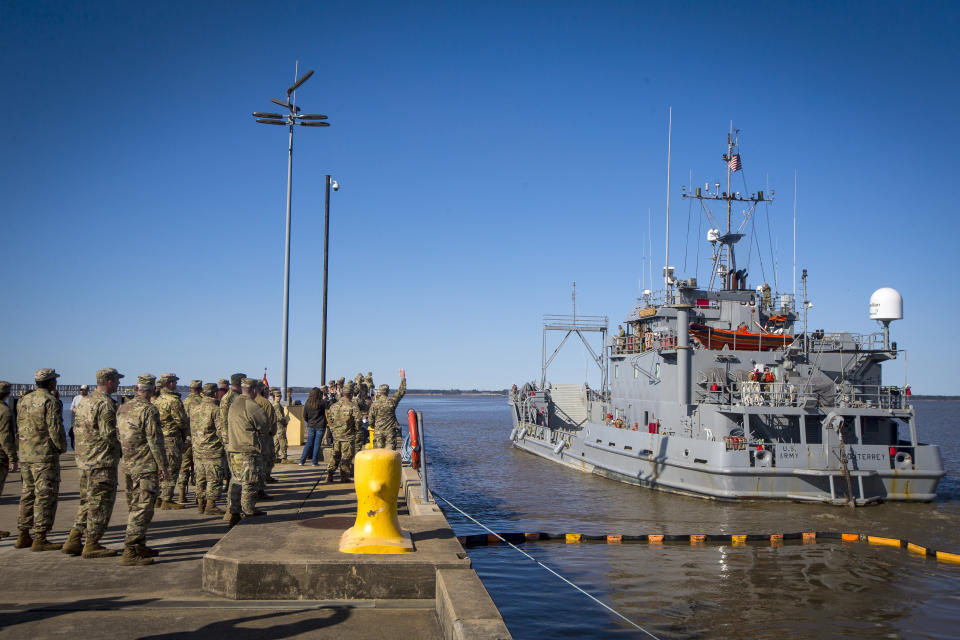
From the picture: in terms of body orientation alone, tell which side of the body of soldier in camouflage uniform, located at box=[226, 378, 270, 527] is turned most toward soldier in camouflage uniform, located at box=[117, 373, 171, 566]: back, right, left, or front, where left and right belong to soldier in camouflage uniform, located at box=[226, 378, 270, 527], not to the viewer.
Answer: back

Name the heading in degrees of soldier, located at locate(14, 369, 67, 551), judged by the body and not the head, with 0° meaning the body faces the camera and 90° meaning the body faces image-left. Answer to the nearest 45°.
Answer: approximately 225°

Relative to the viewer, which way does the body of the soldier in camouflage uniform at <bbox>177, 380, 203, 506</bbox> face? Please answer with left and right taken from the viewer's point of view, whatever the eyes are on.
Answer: facing away from the viewer and to the right of the viewer

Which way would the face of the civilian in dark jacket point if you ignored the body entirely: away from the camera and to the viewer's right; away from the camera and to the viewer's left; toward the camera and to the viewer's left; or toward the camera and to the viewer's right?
away from the camera and to the viewer's right

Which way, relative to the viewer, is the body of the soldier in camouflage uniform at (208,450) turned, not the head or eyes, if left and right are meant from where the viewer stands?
facing away from the viewer and to the right of the viewer

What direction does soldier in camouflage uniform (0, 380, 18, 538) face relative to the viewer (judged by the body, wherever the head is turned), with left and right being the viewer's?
facing away from the viewer and to the right of the viewer

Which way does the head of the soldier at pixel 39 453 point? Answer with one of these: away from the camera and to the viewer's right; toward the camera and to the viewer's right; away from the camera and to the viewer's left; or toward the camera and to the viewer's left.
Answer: away from the camera and to the viewer's right

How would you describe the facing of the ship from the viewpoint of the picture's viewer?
facing away from the viewer and to the left of the viewer
